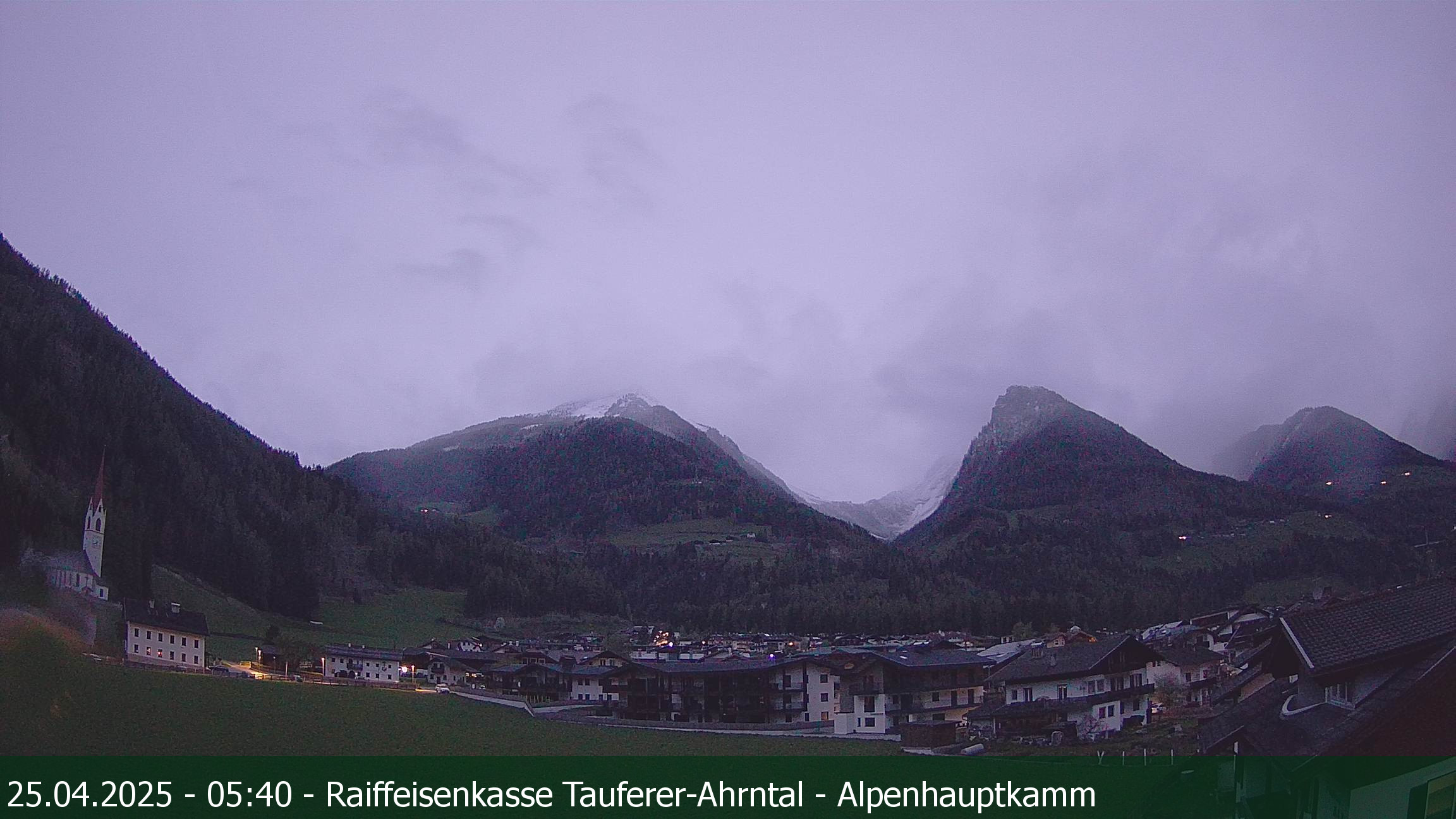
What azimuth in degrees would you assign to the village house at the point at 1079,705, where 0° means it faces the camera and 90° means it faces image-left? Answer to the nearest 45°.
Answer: approximately 315°
